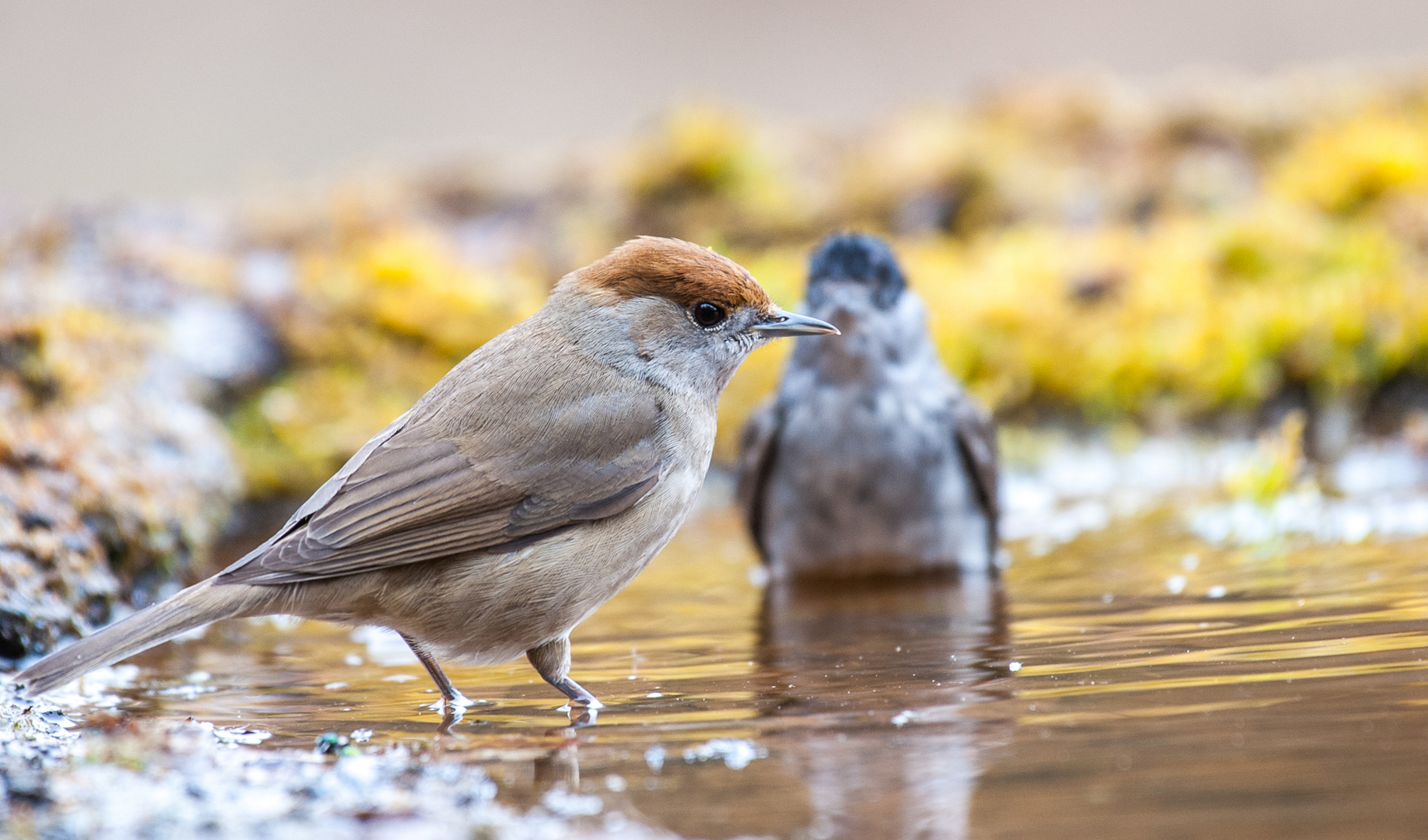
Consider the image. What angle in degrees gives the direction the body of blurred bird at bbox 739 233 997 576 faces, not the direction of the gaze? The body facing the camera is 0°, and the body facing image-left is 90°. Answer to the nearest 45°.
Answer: approximately 0°

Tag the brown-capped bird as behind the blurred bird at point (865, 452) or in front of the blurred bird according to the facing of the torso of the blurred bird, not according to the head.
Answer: in front

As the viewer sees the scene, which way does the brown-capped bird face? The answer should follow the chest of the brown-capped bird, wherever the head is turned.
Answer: to the viewer's right

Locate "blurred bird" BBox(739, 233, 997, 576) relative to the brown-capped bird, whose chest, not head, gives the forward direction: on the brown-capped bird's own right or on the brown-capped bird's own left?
on the brown-capped bird's own left

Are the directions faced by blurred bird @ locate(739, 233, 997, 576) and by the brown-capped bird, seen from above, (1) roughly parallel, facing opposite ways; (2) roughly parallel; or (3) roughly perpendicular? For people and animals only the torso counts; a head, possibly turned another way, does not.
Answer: roughly perpendicular

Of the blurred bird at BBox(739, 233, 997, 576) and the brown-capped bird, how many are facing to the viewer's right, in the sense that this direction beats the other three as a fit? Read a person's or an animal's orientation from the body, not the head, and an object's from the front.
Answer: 1
